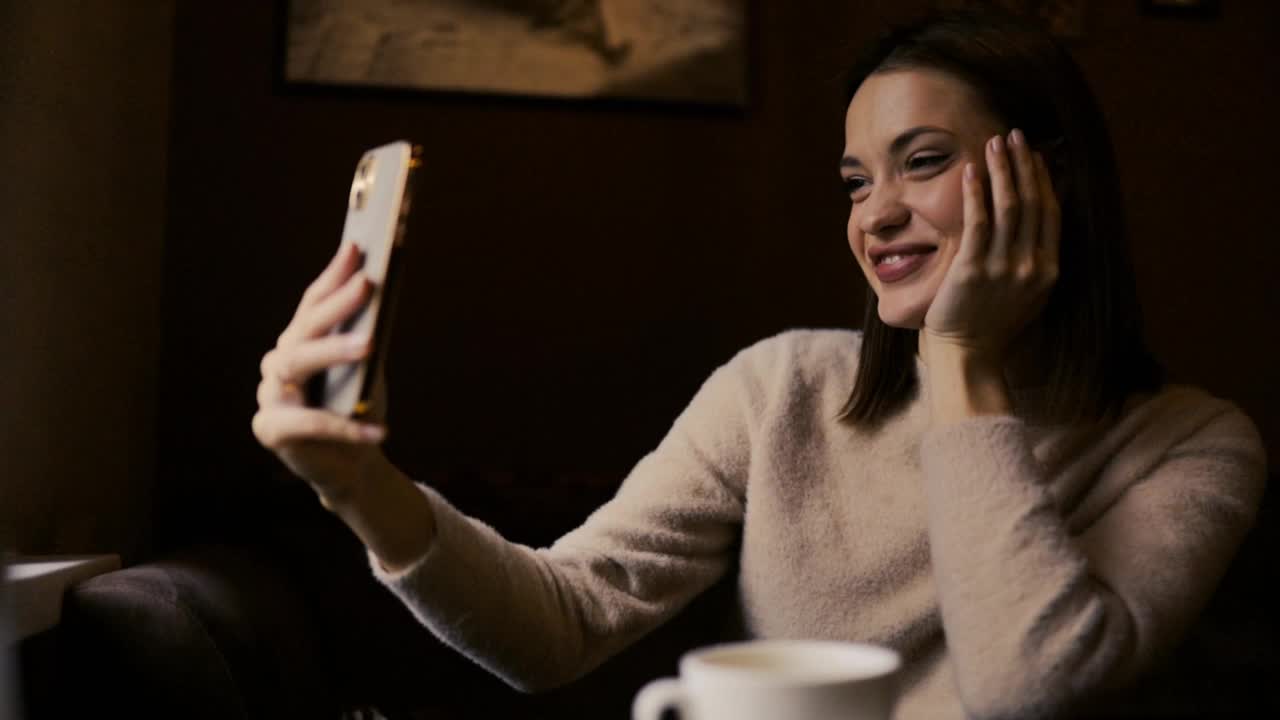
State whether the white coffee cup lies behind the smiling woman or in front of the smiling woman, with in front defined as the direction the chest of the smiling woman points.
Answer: in front

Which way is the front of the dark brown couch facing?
toward the camera

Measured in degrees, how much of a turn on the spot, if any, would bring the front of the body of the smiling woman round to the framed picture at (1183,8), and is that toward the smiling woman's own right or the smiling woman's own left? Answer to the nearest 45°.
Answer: approximately 135° to the smiling woman's own right

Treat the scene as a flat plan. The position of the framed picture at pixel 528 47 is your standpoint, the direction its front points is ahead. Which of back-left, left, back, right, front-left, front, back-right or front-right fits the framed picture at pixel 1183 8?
left

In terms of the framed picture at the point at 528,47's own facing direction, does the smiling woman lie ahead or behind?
ahead

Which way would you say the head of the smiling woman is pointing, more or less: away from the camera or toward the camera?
toward the camera

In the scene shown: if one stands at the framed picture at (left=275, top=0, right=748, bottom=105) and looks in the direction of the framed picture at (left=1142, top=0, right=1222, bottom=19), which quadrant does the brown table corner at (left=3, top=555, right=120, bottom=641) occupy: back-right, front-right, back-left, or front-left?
back-right

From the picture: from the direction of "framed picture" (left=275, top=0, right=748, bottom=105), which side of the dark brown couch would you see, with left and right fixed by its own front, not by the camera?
back

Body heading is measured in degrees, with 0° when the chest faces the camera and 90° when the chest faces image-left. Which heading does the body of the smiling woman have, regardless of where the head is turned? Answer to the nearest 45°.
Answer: approximately 45°

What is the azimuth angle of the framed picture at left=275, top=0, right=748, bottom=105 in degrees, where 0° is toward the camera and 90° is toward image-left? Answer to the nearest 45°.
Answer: approximately 0°

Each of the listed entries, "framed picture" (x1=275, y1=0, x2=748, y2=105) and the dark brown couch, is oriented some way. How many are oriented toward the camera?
2

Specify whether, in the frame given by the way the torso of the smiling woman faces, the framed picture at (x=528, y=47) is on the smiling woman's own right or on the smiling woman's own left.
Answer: on the smiling woman's own right
